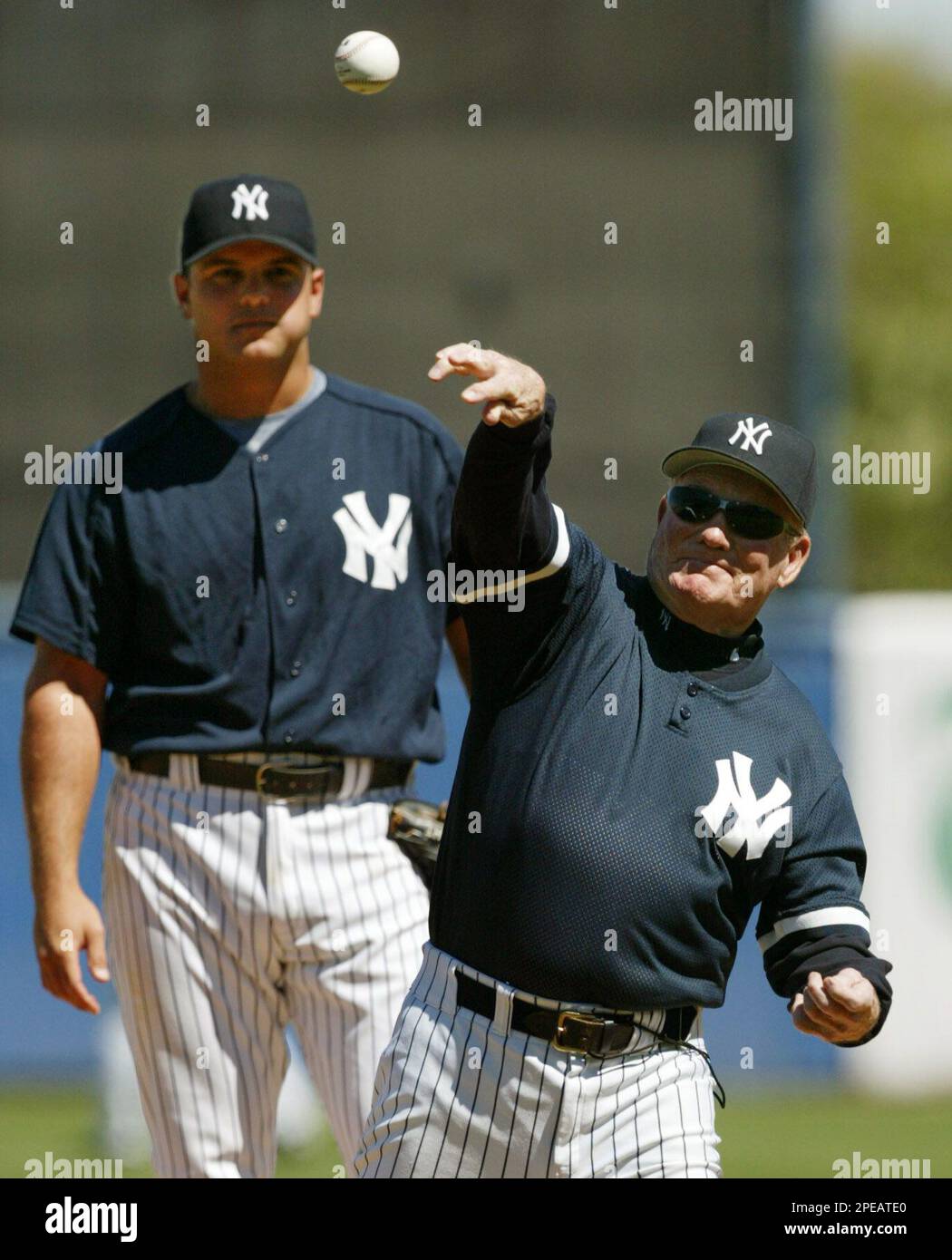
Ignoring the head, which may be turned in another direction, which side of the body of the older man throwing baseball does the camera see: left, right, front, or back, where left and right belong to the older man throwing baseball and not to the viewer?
front
